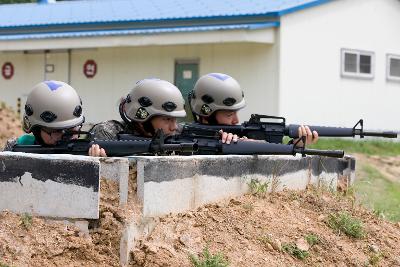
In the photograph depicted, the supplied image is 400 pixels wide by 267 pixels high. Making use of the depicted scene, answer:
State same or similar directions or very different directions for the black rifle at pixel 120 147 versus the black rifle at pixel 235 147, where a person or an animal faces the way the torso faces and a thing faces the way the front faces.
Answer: same or similar directions

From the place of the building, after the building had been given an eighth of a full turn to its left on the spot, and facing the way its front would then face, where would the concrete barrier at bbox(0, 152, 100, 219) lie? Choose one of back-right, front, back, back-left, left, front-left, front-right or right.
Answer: front

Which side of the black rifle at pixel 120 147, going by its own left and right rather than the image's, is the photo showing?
right

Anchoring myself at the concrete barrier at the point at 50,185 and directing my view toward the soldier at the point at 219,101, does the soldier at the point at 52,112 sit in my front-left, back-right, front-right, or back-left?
front-left

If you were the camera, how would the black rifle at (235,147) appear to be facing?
facing to the right of the viewer

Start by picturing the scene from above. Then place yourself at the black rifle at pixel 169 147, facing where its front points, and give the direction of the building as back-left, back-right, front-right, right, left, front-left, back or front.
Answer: left

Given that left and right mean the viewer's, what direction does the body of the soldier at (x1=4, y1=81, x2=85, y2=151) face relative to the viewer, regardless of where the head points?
facing the viewer and to the right of the viewer

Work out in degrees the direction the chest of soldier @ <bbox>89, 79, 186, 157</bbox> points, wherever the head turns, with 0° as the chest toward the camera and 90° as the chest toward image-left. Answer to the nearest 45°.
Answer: approximately 270°

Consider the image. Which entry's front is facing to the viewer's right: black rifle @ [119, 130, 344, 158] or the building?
the black rifle

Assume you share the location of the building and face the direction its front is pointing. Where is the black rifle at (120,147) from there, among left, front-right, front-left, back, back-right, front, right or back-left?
front-left

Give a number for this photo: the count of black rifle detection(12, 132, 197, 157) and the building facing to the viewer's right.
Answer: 1

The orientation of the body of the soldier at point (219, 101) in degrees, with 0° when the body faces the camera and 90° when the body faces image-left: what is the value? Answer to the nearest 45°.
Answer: approximately 270°

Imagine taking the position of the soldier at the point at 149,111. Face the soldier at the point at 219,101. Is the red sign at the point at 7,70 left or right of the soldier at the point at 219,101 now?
left

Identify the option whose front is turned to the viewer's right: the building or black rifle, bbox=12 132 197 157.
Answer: the black rifle
